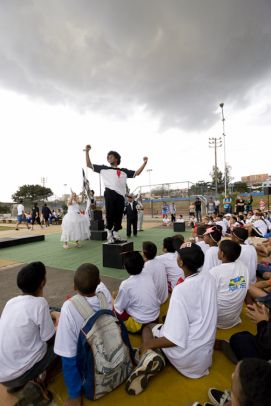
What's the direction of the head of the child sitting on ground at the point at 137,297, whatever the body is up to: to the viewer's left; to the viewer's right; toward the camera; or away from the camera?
away from the camera

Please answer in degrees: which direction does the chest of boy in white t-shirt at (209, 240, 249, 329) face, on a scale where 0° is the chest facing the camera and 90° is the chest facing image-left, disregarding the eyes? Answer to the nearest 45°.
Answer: approximately 135°

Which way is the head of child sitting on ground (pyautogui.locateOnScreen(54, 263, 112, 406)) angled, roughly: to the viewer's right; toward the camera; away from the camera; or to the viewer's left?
away from the camera

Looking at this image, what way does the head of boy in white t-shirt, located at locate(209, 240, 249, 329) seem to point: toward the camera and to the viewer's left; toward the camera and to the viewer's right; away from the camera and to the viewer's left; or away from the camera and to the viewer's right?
away from the camera and to the viewer's left

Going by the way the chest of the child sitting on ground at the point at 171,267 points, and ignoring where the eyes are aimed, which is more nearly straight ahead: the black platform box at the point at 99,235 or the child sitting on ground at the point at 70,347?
the black platform box

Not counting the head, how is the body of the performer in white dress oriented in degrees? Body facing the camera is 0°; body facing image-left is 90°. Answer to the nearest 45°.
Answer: approximately 0°
